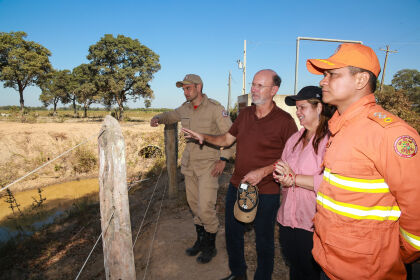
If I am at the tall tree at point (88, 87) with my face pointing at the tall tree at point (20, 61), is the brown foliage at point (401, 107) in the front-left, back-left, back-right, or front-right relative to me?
back-left

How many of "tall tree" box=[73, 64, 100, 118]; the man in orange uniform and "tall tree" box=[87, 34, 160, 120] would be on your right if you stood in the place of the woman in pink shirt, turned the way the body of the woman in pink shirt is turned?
2

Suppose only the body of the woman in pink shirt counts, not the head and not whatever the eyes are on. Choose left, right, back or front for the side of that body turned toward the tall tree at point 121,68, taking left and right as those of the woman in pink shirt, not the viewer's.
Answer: right

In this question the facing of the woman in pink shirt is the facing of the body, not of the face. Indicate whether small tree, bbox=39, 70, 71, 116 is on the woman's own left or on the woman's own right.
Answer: on the woman's own right

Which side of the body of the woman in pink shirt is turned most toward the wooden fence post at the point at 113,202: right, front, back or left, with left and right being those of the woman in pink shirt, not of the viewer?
front

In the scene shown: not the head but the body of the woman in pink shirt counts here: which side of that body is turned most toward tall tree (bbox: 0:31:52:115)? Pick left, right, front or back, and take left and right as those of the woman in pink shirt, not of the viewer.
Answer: right

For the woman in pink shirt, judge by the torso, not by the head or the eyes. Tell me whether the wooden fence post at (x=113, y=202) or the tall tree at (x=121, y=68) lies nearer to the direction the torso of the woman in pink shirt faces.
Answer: the wooden fence post

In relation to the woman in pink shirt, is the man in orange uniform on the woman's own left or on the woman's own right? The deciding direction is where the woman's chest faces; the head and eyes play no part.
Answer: on the woman's own left

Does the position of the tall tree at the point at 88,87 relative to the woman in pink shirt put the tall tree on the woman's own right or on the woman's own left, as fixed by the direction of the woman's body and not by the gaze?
on the woman's own right

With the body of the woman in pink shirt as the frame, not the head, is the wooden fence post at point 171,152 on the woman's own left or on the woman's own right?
on the woman's own right

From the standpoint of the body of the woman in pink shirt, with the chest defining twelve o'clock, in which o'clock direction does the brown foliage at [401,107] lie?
The brown foliage is roughly at 5 o'clock from the woman in pink shirt.

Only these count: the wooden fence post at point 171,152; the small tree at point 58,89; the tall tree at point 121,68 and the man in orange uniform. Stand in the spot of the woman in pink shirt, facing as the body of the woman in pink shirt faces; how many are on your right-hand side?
3

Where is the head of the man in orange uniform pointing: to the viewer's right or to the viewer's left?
to the viewer's left

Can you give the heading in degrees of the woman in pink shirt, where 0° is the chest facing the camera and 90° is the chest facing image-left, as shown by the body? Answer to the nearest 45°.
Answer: approximately 45°
